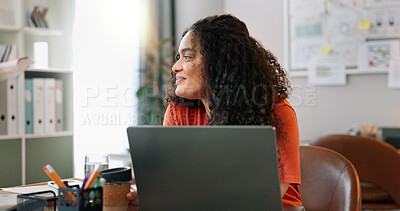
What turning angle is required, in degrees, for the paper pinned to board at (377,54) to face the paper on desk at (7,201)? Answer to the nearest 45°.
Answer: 0° — it already faces it

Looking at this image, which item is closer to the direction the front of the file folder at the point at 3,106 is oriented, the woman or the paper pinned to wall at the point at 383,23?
the woman

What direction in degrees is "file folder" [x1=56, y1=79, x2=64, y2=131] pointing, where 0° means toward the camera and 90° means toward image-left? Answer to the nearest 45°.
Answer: approximately 0°

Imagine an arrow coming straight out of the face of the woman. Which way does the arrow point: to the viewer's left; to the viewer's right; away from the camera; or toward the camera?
to the viewer's left

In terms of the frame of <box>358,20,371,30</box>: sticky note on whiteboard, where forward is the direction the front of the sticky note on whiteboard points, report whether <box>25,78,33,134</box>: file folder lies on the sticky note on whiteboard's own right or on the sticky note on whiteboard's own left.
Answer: on the sticky note on whiteboard's own right

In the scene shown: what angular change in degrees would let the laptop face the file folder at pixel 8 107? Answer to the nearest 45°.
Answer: approximately 45° to its left

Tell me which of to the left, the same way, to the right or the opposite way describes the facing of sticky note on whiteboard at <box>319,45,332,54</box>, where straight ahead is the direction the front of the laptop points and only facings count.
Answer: the opposite way

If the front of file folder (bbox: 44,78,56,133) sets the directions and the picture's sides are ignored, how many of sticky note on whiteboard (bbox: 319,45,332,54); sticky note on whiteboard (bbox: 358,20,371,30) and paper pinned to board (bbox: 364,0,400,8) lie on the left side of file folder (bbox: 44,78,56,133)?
3

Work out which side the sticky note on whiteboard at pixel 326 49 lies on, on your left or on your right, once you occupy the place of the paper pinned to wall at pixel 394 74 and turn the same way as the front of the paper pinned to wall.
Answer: on your right

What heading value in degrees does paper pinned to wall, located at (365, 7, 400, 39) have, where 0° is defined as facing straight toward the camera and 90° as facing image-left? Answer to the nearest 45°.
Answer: approximately 0°

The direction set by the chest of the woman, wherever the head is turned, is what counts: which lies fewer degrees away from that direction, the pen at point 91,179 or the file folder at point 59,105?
the pen

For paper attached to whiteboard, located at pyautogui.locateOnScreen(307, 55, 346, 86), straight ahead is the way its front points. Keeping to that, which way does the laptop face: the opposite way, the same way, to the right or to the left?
the opposite way
